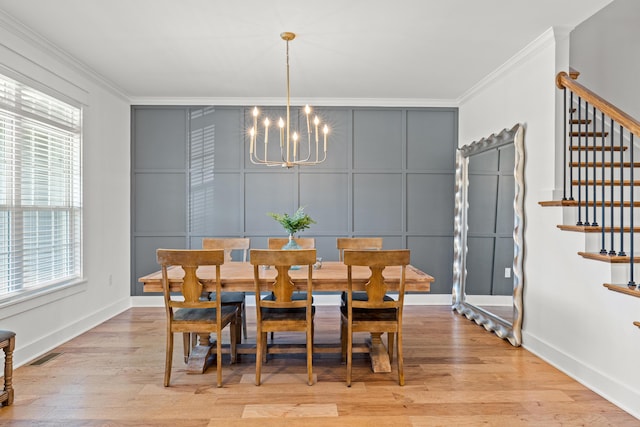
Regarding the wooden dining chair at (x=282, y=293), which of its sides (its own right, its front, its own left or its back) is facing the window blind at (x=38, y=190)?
left

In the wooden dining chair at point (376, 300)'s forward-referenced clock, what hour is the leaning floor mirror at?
The leaning floor mirror is roughly at 1 o'clock from the wooden dining chair.

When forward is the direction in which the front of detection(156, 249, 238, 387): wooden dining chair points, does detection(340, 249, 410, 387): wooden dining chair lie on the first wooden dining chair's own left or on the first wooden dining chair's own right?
on the first wooden dining chair's own right

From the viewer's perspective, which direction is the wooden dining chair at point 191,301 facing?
away from the camera

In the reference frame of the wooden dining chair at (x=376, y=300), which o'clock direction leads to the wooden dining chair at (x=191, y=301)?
the wooden dining chair at (x=191, y=301) is roughly at 9 o'clock from the wooden dining chair at (x=376, y=300).

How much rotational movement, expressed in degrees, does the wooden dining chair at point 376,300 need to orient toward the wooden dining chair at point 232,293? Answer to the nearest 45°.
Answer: approximately 45° to its left

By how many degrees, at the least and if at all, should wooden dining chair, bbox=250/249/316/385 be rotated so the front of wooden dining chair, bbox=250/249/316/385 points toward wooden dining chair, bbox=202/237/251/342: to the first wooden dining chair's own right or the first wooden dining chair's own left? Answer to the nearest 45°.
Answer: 0° — it already faces it

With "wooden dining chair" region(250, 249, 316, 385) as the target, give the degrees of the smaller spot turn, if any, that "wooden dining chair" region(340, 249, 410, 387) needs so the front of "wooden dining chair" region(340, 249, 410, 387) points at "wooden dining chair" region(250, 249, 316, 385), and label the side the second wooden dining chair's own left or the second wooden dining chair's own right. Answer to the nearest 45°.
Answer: approximately 90° to the second wooden dining chair's own left

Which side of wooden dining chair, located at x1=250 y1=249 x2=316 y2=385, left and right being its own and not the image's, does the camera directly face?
back

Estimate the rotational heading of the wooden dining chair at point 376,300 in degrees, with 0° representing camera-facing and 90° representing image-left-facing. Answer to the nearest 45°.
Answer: approximately 180°
